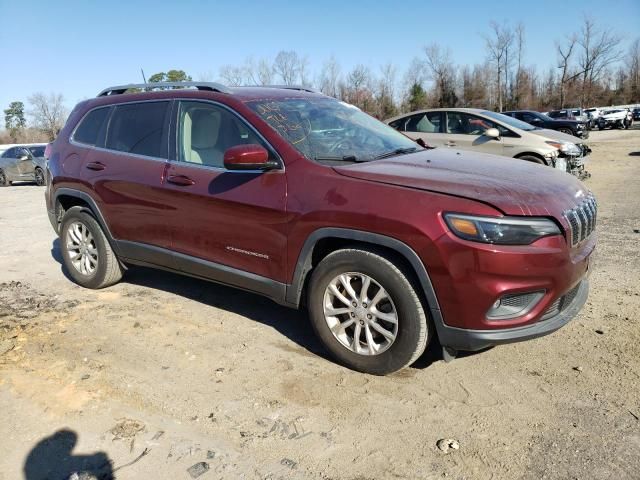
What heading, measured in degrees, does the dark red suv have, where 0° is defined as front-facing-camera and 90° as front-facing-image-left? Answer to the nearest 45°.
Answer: approximately 315°

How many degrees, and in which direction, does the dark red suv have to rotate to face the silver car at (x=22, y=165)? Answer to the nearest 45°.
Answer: approximately 180°

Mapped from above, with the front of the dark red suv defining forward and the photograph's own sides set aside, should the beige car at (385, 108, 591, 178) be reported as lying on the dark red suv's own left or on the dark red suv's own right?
on the dark red suv's own left
